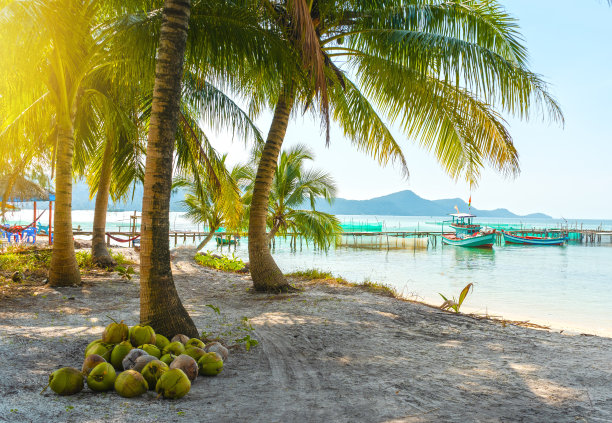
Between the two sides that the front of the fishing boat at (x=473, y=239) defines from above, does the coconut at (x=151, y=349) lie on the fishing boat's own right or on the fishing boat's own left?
on the fishing boat's own right

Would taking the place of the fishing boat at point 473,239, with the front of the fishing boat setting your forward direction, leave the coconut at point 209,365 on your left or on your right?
on your right

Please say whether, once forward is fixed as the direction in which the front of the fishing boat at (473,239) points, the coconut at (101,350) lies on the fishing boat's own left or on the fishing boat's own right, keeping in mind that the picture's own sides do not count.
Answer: on the fishing boat's own right

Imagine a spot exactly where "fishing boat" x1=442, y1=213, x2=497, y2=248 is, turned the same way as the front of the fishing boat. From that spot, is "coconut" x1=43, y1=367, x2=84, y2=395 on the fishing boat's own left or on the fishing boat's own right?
on the fishing boat's own right

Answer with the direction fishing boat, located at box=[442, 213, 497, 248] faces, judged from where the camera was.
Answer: facing the viewer and to the right of the viewer
